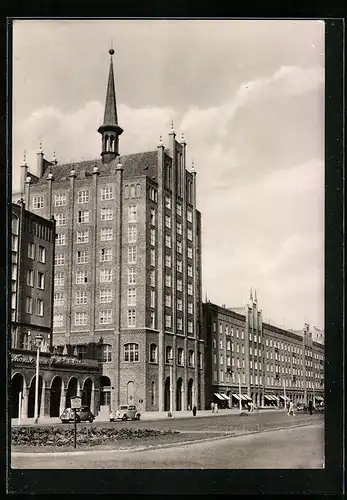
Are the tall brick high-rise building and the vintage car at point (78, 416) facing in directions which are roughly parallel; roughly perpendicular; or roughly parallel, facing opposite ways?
roughly perpendicular

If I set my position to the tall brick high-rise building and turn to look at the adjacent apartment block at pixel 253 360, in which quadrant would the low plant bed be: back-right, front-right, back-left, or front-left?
back-right

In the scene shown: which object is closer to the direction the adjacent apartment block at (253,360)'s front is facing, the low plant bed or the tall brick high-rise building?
the low plant bed
